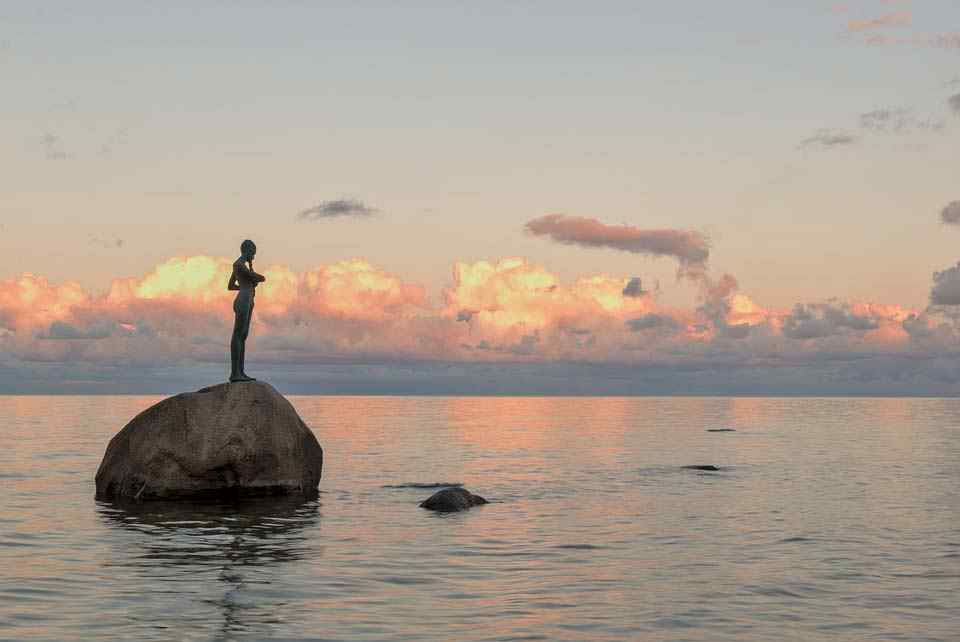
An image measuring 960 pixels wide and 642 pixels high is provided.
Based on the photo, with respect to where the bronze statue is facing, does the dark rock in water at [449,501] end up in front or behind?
in front

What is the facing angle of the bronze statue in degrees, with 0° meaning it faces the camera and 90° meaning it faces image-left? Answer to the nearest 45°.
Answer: approximately 270°
